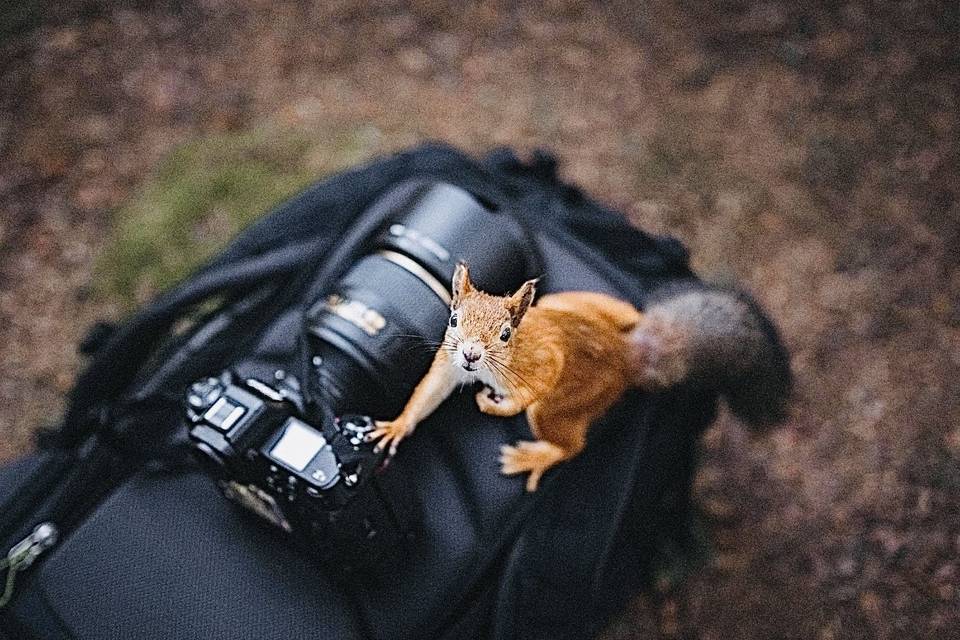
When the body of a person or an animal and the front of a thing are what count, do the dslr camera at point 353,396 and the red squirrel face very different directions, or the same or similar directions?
very different directions

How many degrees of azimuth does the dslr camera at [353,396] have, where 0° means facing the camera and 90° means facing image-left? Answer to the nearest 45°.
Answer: approximately 225°
